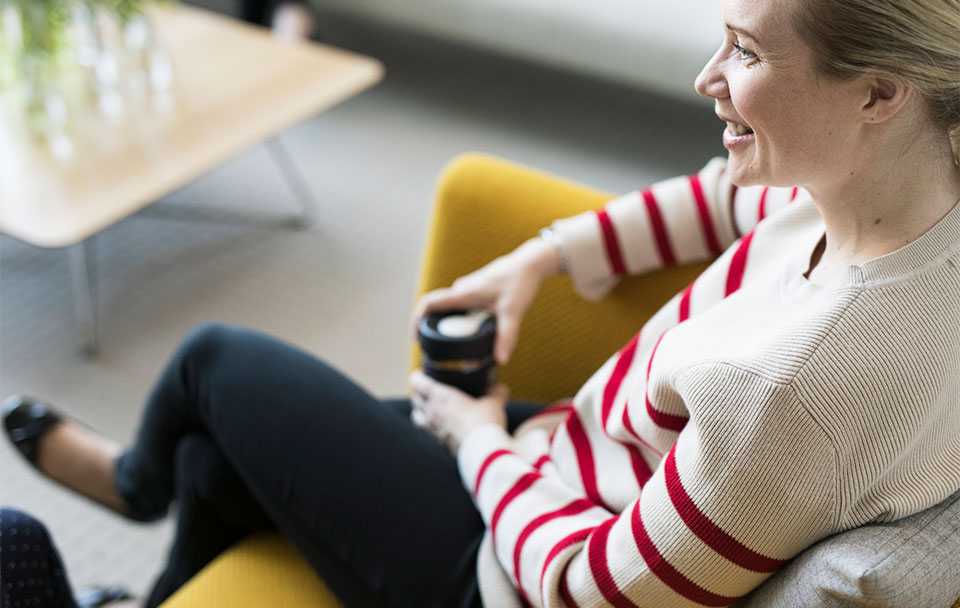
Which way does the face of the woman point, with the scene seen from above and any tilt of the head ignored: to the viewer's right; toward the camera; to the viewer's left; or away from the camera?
to the viewer's left

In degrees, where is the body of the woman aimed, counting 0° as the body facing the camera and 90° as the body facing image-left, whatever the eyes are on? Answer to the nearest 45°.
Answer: approximately 90°

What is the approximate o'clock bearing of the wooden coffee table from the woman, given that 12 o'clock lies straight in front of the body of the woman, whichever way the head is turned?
The wooden coffee table is roughly at 2 o'clock from the woman.
